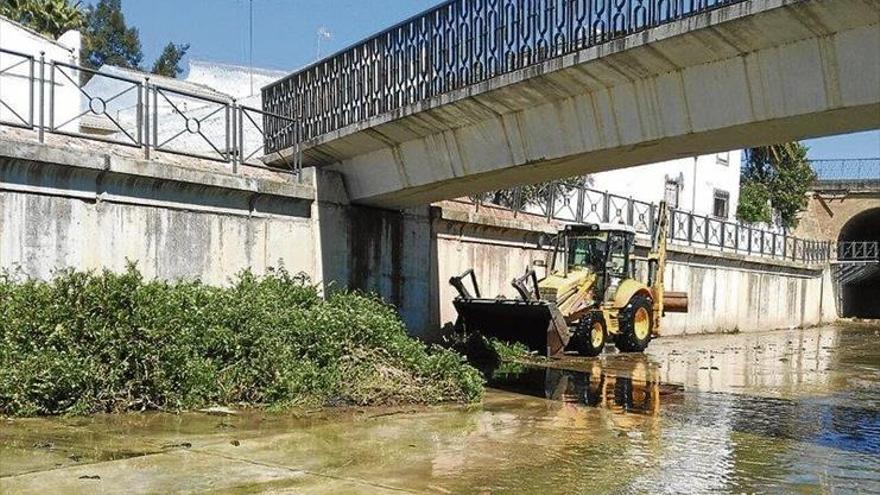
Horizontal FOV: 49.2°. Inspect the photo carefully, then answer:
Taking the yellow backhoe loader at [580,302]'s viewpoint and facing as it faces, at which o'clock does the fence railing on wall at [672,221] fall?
The fence railing on wall is roughly at 5 o'clock from the yellow backhoe loader.

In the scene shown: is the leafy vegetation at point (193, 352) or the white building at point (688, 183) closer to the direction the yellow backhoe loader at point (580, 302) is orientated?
the leafy vegetation

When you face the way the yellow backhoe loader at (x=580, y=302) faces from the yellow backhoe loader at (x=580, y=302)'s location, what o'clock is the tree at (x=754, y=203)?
The tree is roughly at 5 o'clock from the yellow backhoe loader.

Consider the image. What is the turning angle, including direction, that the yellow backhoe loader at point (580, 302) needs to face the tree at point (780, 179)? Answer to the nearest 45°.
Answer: approximately 135° to its right

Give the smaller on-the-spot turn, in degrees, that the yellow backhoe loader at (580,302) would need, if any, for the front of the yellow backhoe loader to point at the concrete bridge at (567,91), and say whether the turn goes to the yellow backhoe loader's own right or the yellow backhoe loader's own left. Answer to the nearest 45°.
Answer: approximately 45° to the yellow backhoe loader's own left

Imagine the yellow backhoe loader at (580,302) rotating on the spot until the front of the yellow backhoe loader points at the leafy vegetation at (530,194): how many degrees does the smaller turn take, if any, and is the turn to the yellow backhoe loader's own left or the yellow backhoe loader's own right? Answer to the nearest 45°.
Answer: approximately 135° to the yellow backhoe loader's own right

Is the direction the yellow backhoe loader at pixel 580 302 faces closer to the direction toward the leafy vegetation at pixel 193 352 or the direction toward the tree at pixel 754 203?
the leafy vegetation

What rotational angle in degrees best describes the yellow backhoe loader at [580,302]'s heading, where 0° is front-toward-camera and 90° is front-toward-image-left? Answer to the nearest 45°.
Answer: approximately 45°

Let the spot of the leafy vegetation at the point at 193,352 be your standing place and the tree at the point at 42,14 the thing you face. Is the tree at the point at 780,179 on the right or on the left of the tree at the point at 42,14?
right

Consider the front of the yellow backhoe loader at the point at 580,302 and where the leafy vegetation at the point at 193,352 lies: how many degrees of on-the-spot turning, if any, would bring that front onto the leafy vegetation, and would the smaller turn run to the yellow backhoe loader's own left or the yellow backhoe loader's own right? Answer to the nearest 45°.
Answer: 0° — it already faces it

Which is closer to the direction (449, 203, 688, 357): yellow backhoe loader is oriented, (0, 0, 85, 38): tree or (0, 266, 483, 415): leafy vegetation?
the leafy vegetation

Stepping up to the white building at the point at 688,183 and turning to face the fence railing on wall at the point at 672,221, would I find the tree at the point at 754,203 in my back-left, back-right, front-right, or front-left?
back-left

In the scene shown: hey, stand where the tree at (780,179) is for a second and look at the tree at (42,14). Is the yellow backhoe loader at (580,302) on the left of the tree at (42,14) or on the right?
left
